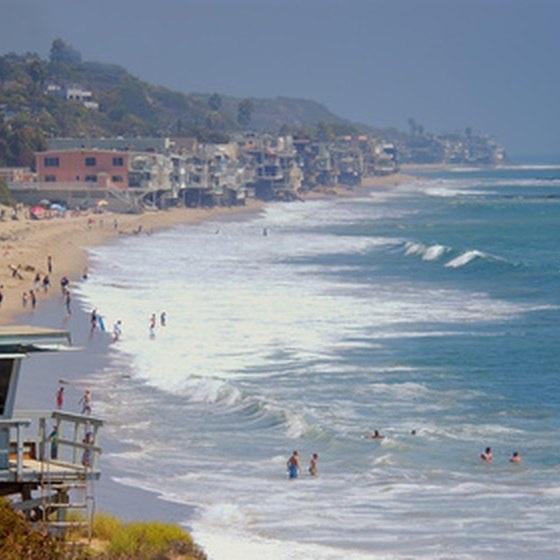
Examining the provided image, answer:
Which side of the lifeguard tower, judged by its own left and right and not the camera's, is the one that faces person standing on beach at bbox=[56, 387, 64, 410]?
left

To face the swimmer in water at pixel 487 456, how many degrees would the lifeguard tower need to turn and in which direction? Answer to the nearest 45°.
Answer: approximately 45° to its left

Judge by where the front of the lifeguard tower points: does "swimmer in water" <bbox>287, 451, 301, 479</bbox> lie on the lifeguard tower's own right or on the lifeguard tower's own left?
on the lifeguard tower's own left

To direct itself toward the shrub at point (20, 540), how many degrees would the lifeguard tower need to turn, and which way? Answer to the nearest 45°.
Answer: approximately 90° to its right

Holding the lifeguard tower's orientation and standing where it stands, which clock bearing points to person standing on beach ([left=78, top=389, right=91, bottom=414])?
The person standing on beach is roughly at 9 o'clock from the lifeguard tower.

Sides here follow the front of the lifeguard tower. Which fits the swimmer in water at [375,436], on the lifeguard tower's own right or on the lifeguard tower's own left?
on the lifeguard tower's own left

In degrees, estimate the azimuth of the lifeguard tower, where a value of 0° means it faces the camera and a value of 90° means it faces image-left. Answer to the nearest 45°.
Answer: approximately 270°
